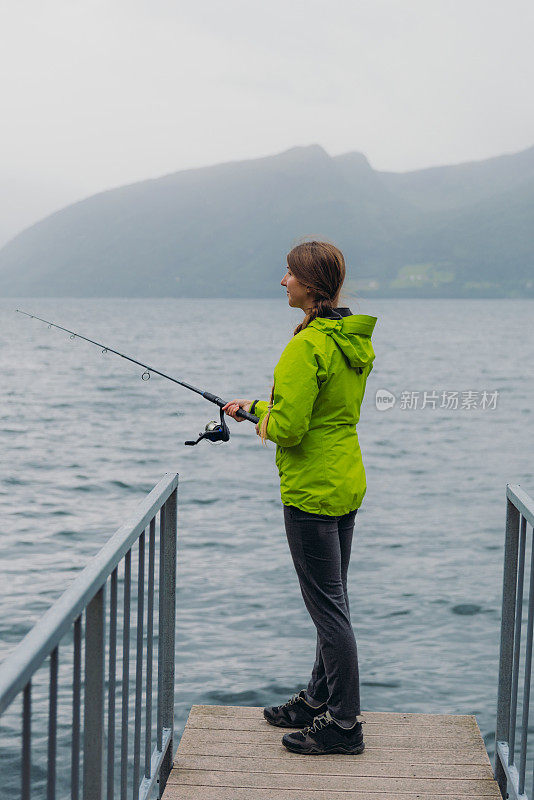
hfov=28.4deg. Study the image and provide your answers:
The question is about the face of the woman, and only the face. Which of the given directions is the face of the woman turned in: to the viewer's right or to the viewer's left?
to the viewer's left

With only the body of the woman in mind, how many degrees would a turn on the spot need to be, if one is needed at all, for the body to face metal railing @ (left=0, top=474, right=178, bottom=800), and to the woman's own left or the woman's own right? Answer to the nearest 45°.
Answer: approximately 90° to the woman's own left

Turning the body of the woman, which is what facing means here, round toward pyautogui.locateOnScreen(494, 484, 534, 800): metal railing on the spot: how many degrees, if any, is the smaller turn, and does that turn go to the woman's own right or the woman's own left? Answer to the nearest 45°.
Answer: approximately 180°

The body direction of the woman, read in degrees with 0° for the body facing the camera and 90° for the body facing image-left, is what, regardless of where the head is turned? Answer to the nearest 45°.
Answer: approximately 90°
